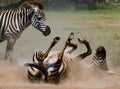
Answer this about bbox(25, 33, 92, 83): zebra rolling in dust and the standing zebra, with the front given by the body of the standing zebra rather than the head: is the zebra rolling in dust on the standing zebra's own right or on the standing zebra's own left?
on the standing zebra's own right

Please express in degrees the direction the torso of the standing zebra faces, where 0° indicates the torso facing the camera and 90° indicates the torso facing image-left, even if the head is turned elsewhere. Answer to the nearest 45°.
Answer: approximately 270°
